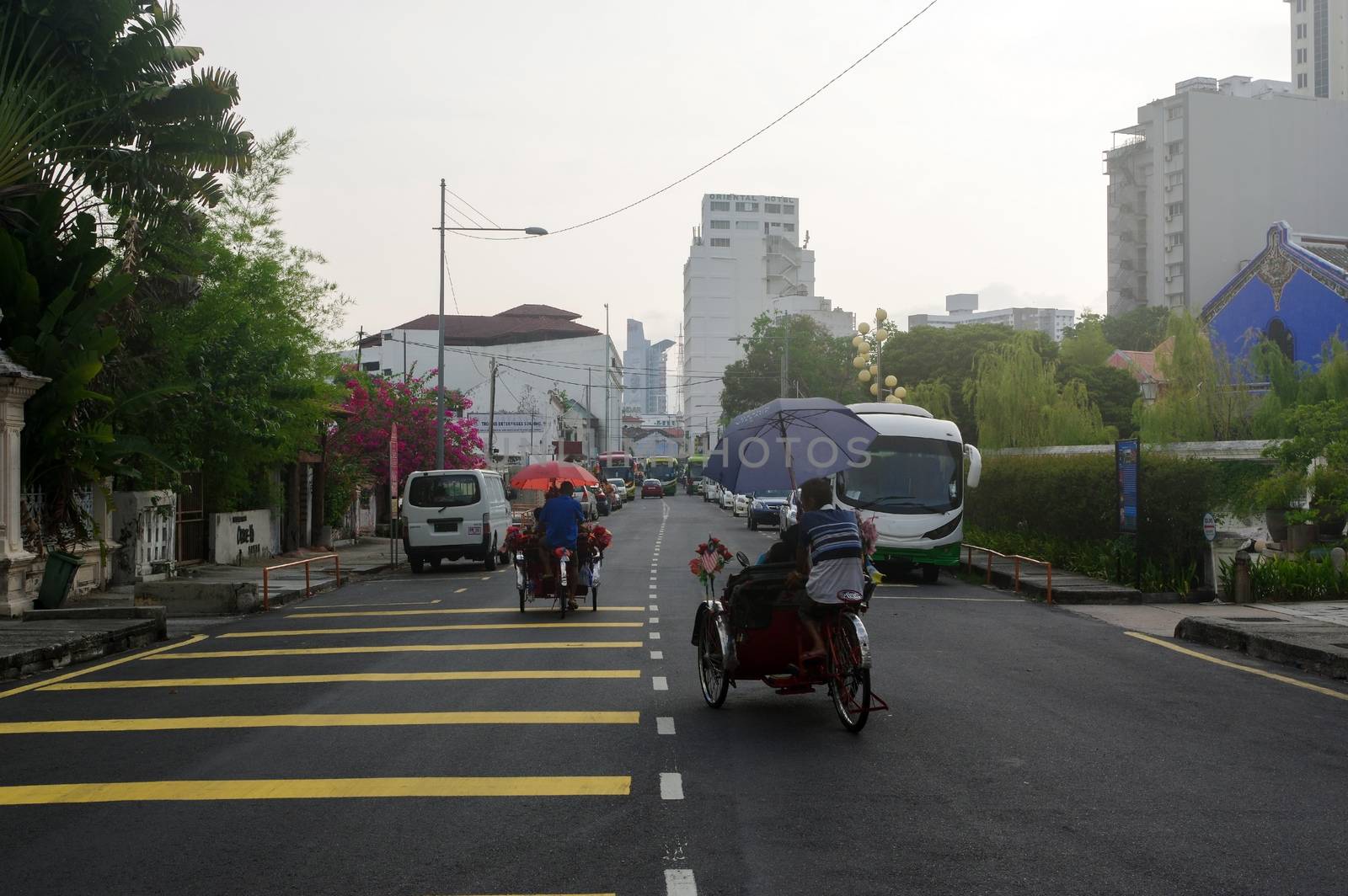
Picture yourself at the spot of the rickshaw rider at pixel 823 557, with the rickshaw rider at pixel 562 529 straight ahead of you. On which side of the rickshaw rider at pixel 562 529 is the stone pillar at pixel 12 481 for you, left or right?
left

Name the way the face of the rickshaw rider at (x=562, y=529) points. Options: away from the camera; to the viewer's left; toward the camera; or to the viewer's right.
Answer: away from the camera

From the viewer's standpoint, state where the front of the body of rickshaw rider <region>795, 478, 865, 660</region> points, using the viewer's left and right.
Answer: facing away from the viewer and to the left of the viewer

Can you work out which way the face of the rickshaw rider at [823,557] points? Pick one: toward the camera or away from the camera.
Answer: away from the camera

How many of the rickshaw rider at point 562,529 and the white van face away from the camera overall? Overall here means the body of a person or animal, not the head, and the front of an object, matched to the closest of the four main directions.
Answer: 2

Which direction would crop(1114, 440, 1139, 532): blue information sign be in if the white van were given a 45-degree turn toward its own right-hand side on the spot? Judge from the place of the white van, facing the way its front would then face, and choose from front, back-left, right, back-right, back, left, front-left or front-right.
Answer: right

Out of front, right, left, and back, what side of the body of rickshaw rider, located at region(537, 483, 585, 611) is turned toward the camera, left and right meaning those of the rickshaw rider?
back

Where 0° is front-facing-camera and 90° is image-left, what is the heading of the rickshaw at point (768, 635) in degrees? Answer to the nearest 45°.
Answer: approximately 135°

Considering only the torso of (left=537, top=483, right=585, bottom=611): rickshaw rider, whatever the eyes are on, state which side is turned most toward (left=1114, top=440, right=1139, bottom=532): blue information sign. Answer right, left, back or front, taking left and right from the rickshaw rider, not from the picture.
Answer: right

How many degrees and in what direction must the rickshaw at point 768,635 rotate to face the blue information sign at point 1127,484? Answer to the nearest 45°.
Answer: approximately 90° to its right

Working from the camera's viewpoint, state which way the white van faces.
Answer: facing away from the viewer

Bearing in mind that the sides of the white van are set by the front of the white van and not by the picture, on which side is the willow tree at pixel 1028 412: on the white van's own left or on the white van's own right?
on the white van's own right
